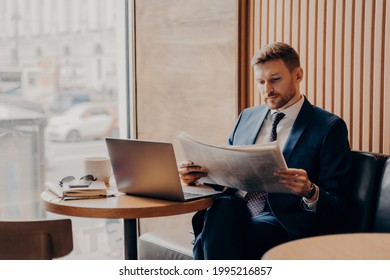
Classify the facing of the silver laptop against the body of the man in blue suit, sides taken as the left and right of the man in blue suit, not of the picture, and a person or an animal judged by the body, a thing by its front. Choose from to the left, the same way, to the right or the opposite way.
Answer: the opposite way

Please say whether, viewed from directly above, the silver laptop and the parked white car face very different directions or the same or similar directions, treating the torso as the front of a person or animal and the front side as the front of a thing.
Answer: very different directions

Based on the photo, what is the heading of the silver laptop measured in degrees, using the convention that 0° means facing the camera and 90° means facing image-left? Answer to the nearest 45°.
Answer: approximately 225°

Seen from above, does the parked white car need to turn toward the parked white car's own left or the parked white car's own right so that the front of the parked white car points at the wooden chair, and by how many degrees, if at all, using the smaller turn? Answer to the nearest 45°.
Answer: approximately 45° to the parked white car's own left

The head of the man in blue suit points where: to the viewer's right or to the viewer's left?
to the viewer's left
